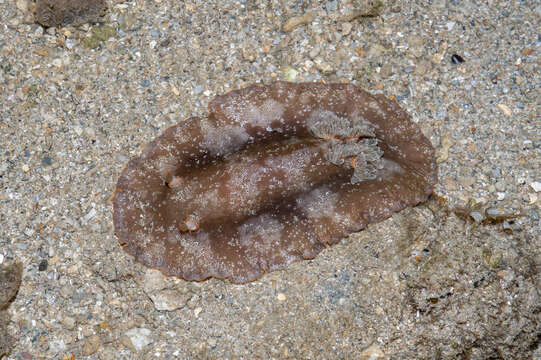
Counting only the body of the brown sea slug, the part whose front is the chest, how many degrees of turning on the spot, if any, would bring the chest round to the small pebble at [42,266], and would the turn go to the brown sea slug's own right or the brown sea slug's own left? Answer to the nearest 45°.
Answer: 0° — it already faces it

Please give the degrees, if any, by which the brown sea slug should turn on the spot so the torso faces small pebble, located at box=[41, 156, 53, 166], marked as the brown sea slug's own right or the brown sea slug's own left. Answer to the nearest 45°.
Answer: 0° — it already faces it

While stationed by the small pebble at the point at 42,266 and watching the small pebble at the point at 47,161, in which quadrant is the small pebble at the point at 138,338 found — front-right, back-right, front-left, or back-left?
back-right

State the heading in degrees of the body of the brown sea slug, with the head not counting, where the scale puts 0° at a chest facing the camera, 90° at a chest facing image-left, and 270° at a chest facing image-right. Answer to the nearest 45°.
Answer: approximately 90°
